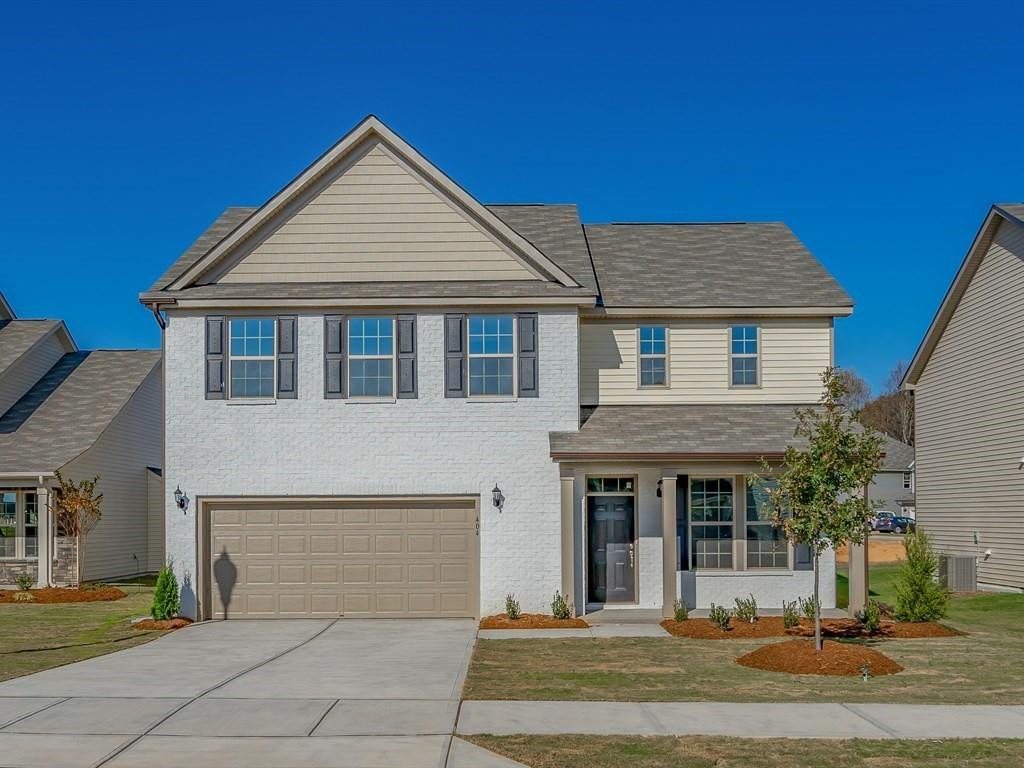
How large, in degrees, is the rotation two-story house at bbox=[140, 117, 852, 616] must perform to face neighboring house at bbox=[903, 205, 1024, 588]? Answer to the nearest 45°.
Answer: approximately 135° to its left

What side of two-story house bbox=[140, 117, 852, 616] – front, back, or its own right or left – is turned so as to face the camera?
front

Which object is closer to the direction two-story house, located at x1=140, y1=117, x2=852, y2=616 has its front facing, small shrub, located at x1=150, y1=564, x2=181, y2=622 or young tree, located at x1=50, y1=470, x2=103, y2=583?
the small shrub

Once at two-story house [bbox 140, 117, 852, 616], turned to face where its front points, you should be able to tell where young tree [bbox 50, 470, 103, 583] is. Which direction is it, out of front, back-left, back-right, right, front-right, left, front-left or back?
back-right

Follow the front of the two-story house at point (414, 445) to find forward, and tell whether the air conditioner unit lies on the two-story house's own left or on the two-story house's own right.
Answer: on the two-story house's own left

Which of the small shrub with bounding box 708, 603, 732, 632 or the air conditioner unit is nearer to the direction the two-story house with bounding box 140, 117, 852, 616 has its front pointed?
the small shrub

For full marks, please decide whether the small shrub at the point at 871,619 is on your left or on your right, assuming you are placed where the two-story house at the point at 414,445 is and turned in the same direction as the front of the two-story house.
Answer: on your left

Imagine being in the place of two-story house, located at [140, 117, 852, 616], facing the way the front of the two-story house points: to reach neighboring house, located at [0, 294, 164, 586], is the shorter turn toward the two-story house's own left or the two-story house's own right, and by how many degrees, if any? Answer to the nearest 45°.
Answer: approximately 135° to the two-story house's own right

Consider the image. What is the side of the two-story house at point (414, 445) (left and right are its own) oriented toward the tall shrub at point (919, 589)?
left
